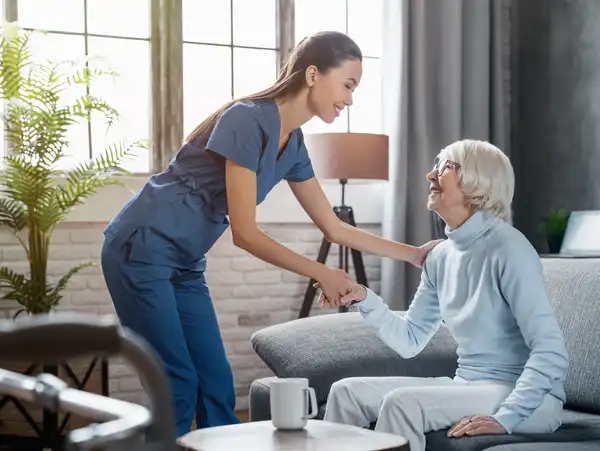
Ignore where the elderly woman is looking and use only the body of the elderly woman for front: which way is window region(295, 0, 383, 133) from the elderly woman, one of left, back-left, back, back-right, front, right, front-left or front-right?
back-right

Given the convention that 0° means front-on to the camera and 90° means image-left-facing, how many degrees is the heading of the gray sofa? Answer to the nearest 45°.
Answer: approximately 45°

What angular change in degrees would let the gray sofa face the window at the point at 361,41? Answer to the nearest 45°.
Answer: approximately 135° to its right

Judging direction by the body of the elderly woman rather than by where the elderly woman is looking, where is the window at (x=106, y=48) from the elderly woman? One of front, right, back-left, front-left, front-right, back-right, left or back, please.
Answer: right

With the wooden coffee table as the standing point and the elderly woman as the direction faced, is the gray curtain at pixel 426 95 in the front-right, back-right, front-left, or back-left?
front-left

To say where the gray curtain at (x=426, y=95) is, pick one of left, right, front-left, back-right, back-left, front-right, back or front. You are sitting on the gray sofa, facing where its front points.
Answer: back-right

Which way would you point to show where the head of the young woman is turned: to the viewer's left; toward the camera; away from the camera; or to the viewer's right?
to the viewer's right

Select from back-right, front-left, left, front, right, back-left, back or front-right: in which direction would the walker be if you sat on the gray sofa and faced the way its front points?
front-left

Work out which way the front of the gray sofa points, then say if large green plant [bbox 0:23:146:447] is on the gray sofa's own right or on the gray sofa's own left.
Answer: on the gray sofa's own right

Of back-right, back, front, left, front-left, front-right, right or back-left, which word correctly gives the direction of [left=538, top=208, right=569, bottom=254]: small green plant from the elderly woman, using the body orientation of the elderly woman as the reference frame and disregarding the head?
back-right

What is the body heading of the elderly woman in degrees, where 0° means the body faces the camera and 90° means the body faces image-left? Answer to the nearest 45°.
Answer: approximately 45°

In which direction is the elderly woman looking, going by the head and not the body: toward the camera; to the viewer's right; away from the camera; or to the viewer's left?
to the viewer's left

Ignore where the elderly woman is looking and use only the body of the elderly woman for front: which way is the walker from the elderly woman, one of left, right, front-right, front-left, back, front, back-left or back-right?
front-left
